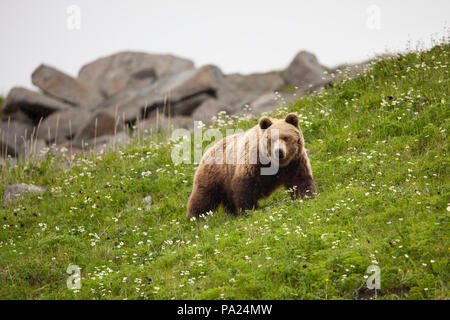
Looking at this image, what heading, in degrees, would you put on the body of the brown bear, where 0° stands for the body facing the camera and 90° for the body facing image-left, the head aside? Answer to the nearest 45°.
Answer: approximately 315°

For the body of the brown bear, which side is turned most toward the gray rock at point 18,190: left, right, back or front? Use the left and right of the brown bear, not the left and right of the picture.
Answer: back

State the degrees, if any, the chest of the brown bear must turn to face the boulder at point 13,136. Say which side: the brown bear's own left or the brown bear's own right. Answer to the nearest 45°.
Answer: approximately 180°

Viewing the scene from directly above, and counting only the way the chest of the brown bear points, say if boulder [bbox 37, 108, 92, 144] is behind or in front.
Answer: behind

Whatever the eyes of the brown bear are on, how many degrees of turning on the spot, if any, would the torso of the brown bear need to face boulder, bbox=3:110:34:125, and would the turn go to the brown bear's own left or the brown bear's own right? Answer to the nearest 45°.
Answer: approximately 180°

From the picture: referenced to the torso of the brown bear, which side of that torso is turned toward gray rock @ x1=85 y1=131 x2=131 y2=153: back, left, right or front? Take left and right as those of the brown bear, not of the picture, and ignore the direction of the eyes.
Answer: back

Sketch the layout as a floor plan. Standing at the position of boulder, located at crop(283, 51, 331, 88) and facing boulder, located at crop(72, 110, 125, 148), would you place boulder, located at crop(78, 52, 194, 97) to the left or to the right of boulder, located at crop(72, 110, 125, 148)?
right

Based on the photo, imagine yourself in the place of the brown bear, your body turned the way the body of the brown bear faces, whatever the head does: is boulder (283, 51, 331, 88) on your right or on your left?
on your left

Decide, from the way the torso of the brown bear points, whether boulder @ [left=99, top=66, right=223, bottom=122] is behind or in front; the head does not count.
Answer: behind

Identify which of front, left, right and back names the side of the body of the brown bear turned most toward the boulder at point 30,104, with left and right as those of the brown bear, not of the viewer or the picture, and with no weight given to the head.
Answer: back
